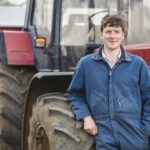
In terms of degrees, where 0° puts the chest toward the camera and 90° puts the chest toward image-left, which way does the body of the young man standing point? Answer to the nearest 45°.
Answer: approximately 0°

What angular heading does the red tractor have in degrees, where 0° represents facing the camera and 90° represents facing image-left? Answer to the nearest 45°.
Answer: approximately 315°
